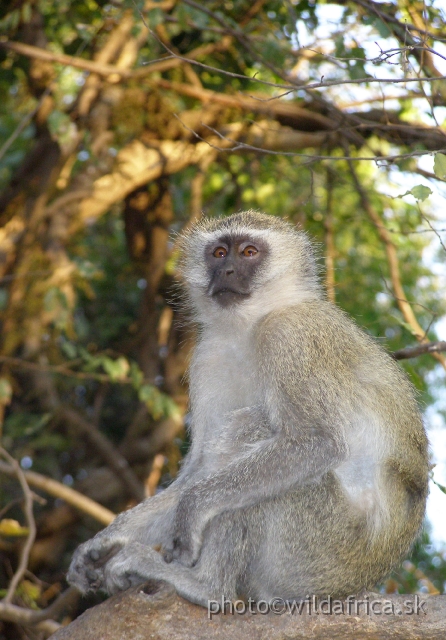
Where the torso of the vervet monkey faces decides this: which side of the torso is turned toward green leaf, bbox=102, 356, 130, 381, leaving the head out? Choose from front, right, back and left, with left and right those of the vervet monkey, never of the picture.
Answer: right

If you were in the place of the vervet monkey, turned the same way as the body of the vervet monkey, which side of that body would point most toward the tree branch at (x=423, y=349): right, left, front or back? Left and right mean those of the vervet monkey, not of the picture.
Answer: back

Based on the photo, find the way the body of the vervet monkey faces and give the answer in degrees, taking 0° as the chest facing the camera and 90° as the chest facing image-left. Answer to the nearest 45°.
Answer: approximately 45°
